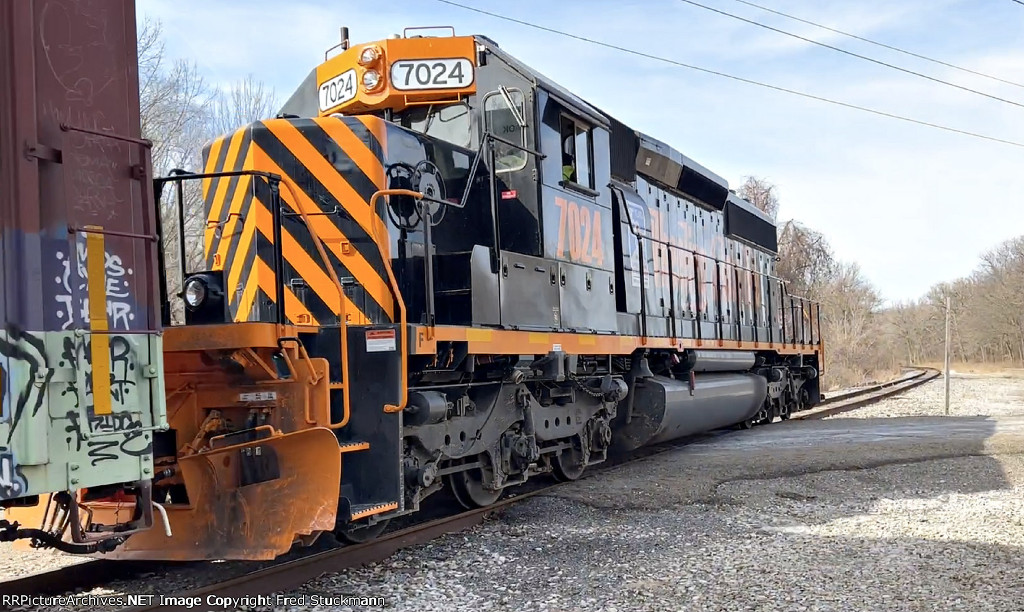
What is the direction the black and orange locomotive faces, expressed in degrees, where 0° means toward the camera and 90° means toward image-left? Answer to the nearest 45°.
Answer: approximately 45°
